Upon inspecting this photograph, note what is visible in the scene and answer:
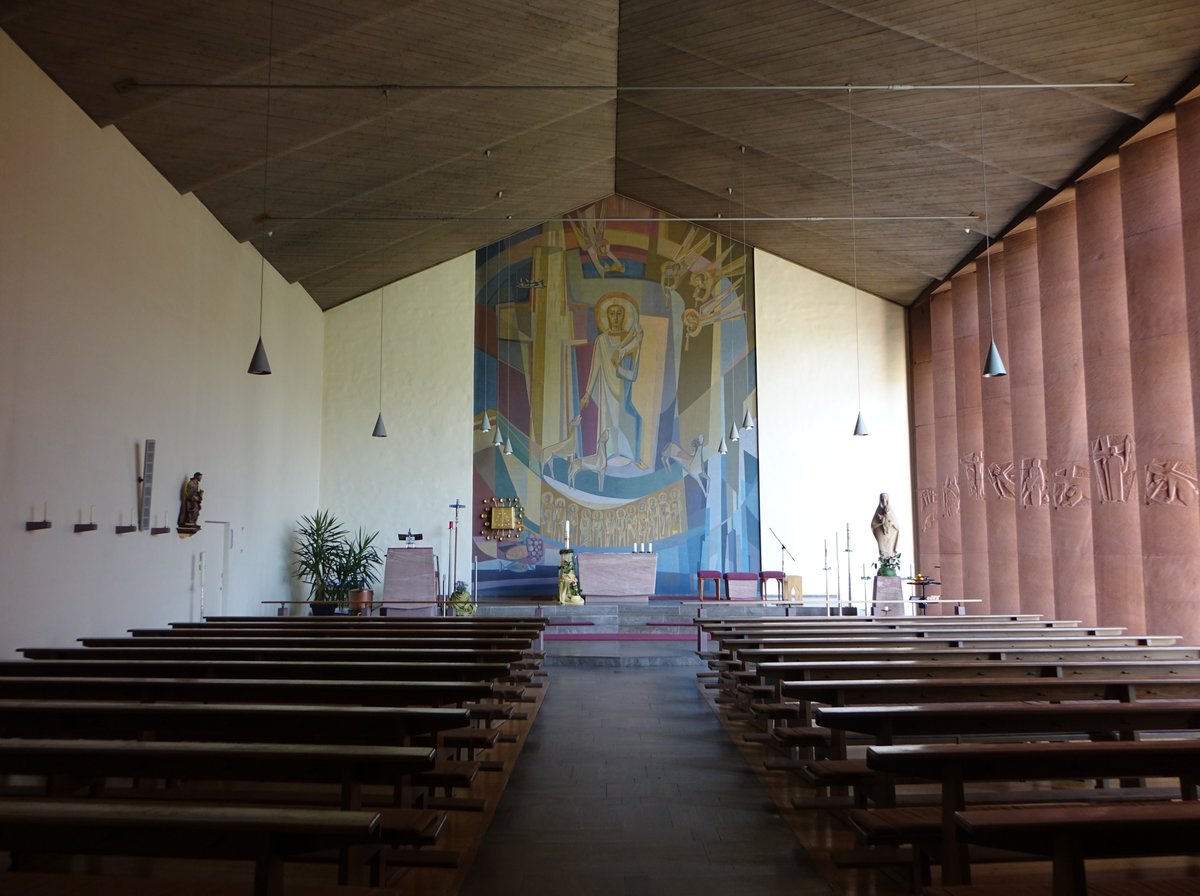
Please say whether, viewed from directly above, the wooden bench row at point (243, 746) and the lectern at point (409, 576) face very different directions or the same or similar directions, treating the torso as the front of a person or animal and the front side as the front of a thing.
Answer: very different directions

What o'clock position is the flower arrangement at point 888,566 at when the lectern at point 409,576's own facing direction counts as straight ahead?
The flower arrangement is roughly at 10 o'clock from the lectern.

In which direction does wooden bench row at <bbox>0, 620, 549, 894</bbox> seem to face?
away from the camera

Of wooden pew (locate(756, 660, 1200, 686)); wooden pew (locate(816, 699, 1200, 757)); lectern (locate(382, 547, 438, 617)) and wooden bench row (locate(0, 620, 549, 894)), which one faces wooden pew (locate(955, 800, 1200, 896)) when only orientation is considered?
the lectern

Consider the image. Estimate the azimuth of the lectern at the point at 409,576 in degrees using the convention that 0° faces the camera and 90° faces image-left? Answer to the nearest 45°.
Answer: approximately 0°

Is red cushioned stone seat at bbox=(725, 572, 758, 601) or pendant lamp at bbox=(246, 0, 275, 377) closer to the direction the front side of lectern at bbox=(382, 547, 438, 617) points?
the pendant lamp

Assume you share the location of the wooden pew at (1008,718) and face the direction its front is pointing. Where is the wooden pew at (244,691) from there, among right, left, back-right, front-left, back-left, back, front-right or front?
left

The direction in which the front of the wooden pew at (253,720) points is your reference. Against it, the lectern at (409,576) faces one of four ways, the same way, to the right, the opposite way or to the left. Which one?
the opposite way

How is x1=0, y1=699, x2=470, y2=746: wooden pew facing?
away from the camera

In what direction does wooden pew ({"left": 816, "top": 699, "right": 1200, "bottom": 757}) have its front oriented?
away from the camera

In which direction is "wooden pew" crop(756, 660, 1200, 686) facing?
away from the camera

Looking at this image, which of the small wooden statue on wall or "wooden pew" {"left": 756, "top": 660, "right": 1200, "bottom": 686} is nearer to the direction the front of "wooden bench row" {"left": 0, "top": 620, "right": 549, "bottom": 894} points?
the small wooden statue on wall

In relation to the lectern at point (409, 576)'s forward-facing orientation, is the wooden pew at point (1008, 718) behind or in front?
in front

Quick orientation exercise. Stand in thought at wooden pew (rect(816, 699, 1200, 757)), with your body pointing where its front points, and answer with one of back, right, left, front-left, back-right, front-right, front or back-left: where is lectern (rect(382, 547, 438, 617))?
front-left

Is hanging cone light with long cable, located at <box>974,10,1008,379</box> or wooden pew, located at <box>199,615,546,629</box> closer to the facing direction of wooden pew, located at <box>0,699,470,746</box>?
the wooden pew
